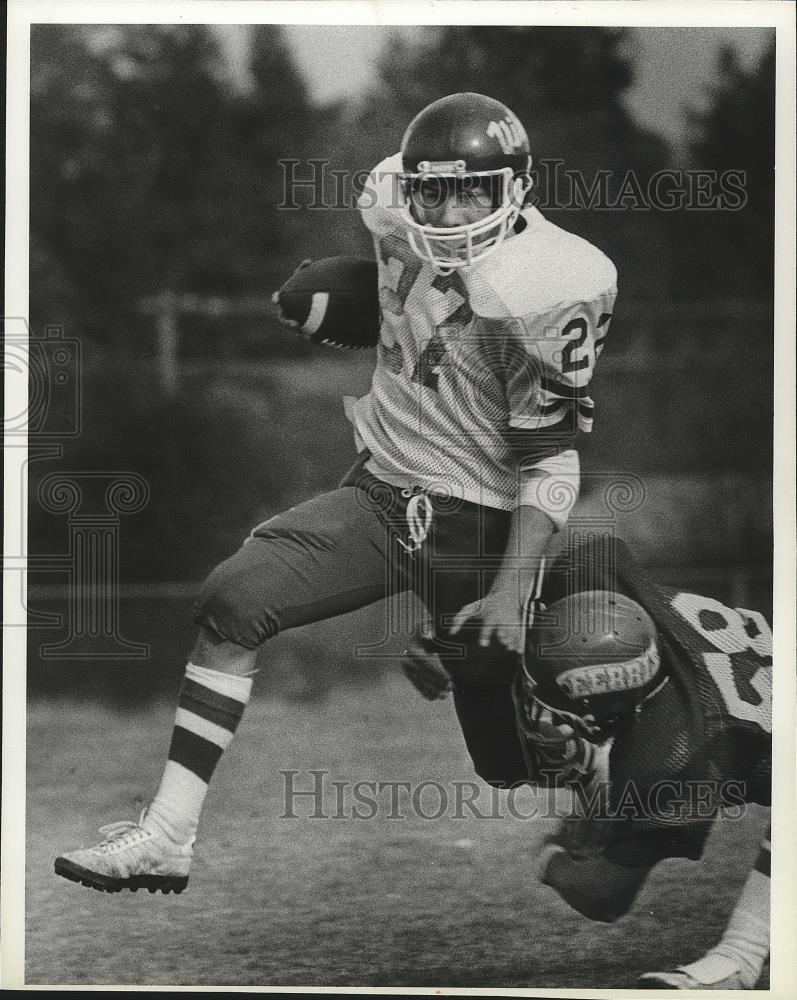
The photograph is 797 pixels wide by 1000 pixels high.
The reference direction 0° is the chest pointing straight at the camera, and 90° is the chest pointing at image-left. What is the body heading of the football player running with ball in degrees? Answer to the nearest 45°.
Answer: approximately 45°
